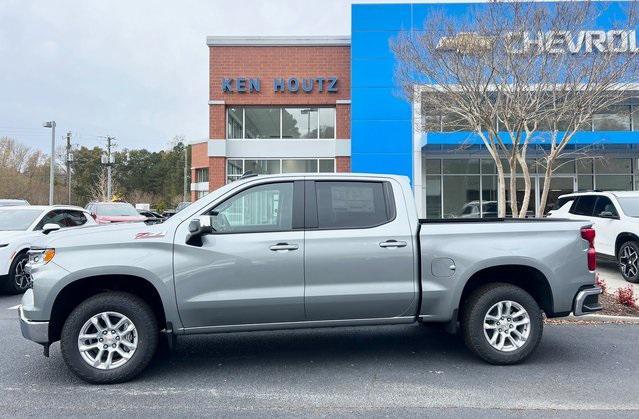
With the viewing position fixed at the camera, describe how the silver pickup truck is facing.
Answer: facing to the left of the viewer

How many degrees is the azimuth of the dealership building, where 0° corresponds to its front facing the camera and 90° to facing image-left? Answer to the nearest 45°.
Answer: approximately 0°

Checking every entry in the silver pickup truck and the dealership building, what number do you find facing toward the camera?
1

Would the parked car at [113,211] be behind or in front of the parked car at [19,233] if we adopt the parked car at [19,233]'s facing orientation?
behind

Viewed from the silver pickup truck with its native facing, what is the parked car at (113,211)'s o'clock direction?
The parked car is roughly at 2 o'clock from the silver pickup truck.

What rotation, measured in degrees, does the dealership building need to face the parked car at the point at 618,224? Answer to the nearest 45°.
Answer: approximately 45° to its left

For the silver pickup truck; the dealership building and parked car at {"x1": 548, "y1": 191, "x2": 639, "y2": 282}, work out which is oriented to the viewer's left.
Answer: the silver pickup truck

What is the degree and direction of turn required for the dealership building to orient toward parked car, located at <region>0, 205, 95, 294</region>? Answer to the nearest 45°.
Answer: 0° — it already faces it
